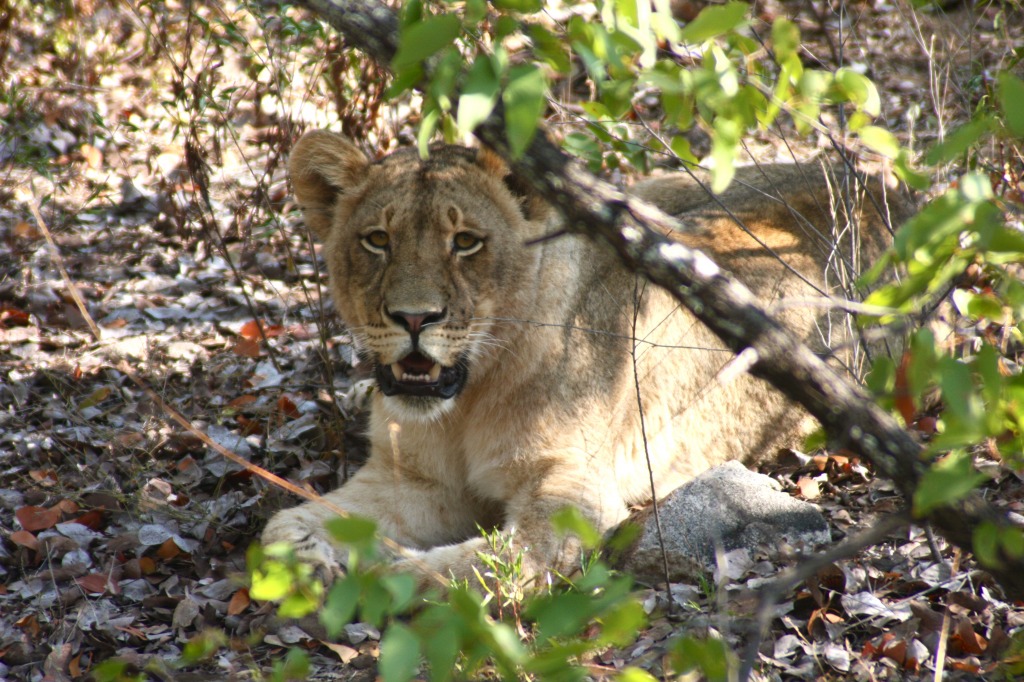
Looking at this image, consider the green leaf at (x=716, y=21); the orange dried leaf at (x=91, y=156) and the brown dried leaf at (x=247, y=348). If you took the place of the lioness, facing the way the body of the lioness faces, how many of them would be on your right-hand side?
2

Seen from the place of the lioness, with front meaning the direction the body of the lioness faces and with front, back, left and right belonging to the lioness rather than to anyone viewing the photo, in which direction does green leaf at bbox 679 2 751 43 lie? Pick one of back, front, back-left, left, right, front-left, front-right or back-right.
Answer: front-left

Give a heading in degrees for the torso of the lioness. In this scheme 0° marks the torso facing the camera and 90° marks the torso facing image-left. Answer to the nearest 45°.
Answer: approximately 45°

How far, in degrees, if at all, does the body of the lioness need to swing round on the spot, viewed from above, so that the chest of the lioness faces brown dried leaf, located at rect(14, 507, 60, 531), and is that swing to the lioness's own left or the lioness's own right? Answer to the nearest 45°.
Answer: approximately 45° to the lioness's own right

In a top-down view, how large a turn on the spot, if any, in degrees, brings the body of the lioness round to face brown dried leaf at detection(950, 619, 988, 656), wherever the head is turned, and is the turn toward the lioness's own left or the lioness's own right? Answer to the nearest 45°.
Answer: approximately 90° to the lioness's own left

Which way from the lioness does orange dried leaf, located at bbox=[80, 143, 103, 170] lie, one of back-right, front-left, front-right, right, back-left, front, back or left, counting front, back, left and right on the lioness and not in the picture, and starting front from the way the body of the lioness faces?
right

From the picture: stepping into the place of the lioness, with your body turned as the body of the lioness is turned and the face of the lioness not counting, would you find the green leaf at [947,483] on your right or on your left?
on your left

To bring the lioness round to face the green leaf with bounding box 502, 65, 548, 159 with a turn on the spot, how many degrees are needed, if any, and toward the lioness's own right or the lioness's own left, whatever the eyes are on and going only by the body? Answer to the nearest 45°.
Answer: approximately 45° to the lioness's own left

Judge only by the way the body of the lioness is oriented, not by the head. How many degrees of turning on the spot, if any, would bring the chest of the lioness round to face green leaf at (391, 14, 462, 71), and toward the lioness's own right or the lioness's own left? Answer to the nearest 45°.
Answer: approximately 45° to the lioness's own left
